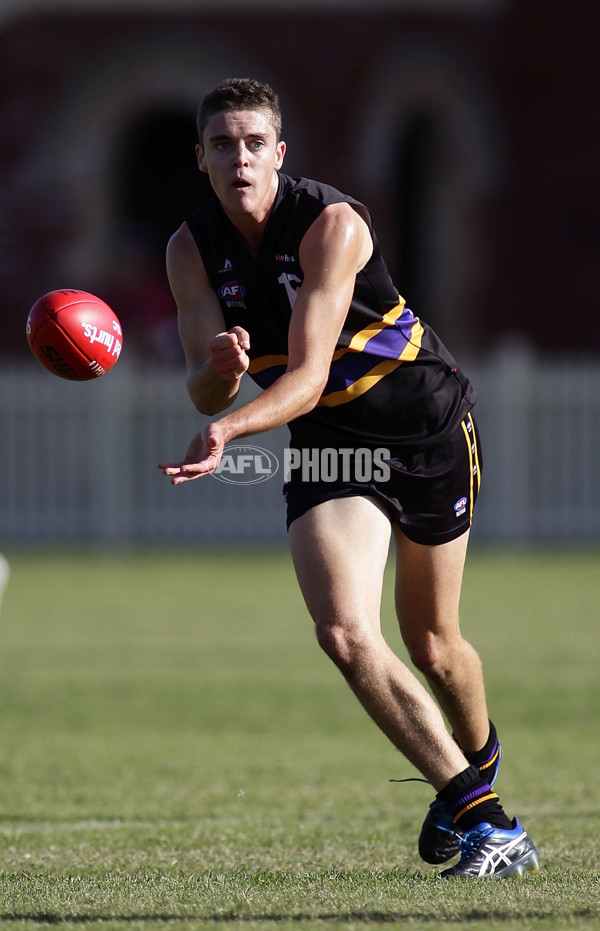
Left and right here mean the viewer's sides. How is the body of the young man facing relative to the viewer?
facing the viewer and to the left of the viewer

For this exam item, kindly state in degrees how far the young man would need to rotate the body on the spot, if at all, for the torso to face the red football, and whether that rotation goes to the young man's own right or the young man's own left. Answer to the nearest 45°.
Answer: approximately 45° to the young man's own right

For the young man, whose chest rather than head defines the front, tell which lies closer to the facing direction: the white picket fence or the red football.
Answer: the red football

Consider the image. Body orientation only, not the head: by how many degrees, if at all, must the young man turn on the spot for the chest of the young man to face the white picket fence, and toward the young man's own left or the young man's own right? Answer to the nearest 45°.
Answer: approximately 135° to the young man's own right
